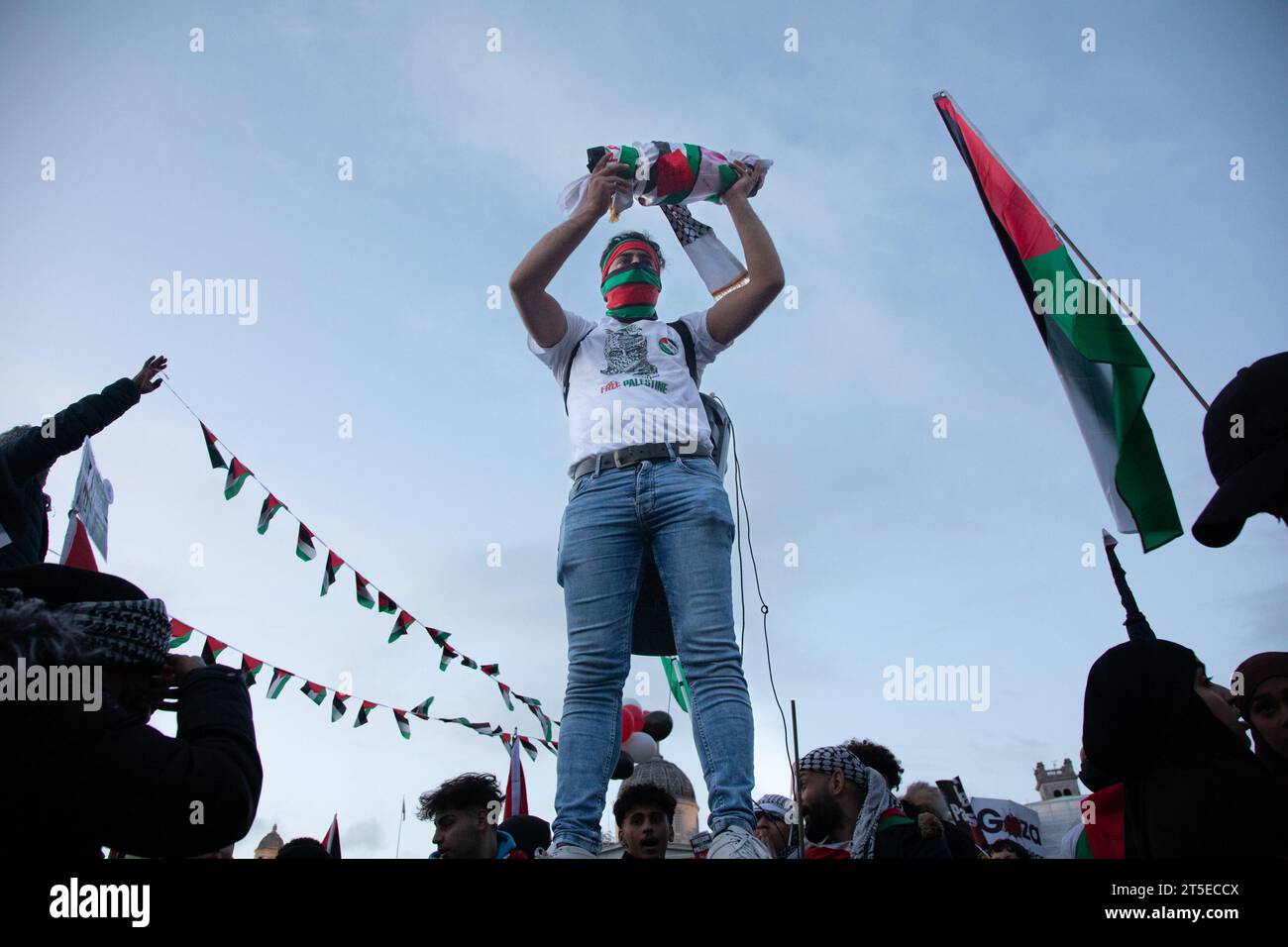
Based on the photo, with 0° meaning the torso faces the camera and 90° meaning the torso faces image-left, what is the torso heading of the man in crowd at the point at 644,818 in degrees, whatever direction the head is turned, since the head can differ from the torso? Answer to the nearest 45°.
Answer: approximately 0°

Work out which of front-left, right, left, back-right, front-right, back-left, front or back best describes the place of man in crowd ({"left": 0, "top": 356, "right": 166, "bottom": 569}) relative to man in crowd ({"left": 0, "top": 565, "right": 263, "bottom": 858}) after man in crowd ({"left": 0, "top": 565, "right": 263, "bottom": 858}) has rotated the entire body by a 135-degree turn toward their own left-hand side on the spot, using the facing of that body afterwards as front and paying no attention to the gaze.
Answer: right

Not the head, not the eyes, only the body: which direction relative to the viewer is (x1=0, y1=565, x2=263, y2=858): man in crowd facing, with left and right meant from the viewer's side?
facing away from the viewer and to the right of the viewer

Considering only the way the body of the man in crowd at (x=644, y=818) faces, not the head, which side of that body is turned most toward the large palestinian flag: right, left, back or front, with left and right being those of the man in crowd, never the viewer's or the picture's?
left

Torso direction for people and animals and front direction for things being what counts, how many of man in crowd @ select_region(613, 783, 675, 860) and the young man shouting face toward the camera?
2

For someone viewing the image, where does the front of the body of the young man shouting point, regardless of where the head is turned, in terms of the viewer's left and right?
facing the viewer
